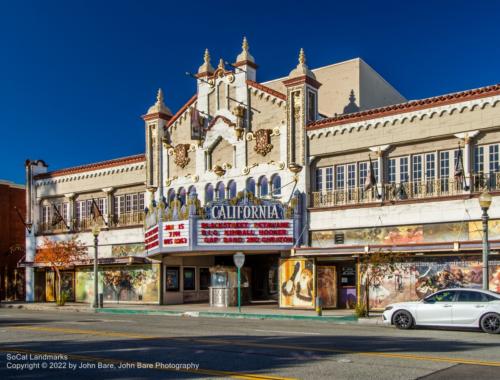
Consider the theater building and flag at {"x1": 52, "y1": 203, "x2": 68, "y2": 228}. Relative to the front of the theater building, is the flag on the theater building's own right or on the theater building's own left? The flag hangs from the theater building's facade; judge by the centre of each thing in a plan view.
on the theater building's own right

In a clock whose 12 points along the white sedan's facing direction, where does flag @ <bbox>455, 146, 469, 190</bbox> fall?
The flag is roughly at 3 o'clock from the white sedan.

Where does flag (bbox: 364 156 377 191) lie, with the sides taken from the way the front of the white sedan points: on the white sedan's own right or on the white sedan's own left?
on the white sedan's own right

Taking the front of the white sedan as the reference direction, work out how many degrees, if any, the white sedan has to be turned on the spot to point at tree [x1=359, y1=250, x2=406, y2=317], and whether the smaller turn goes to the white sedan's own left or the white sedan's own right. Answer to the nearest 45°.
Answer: approximately 90° to the white sedan's own right

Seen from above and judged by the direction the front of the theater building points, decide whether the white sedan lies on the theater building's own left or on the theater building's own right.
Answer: on the theater building's own left

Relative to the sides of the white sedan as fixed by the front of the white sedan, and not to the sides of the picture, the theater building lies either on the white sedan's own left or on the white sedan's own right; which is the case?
on the white sedan's own right
